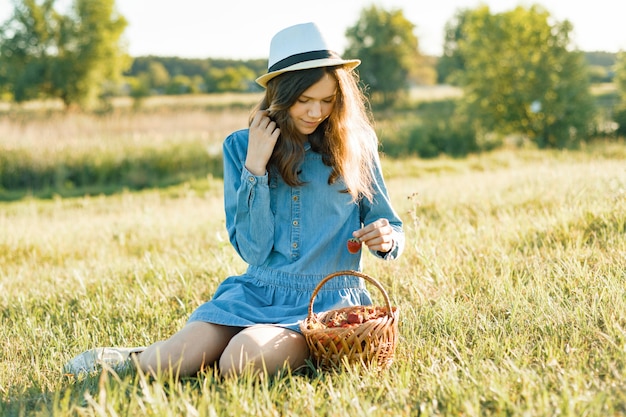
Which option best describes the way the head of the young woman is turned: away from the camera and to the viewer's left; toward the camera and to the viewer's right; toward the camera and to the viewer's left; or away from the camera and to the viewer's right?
toward the camera and to the viewer's right

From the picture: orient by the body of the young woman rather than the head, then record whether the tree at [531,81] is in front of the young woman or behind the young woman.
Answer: behind

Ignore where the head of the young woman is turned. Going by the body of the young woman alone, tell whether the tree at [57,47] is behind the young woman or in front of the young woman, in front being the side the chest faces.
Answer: behind

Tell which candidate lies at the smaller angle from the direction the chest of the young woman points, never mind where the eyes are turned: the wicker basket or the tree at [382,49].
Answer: the wicker basket

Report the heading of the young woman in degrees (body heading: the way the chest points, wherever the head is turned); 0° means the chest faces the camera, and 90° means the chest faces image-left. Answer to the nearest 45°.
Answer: approximately 0°

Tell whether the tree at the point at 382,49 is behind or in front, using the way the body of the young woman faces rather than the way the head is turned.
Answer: behind

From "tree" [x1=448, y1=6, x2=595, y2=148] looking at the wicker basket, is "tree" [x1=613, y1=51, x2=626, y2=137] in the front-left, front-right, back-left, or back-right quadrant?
back-left
